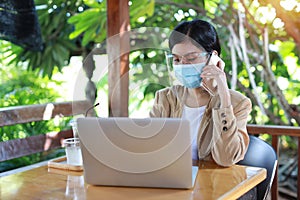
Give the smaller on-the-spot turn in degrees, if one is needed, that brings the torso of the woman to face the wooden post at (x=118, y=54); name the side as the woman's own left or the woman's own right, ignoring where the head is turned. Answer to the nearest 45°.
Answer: approximately 90° to the woman's own right

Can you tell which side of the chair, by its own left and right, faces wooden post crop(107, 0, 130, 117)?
right

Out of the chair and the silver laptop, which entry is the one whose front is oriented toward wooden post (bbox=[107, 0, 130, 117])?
the silver laptop

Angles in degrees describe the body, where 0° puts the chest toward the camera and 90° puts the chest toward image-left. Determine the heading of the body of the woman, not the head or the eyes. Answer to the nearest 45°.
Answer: approximately 45°

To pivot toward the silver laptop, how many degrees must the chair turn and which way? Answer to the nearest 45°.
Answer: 0° — it already faces it

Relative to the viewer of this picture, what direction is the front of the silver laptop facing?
facing away from the viewer

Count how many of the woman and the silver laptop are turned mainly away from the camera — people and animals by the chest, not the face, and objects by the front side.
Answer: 1

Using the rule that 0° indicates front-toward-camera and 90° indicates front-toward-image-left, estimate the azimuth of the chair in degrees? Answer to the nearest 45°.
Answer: approximately 45°

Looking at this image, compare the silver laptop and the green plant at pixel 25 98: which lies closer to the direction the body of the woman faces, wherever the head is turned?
the silver laptop

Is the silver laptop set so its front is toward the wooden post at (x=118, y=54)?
yes

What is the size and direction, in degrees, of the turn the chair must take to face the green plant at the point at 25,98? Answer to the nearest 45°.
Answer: approximately 90° to its right
